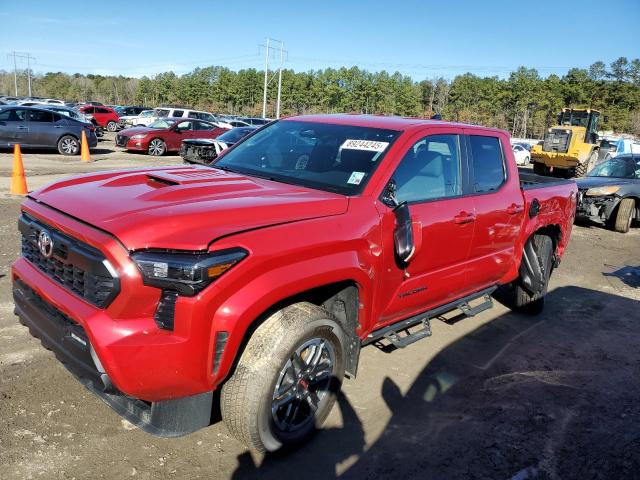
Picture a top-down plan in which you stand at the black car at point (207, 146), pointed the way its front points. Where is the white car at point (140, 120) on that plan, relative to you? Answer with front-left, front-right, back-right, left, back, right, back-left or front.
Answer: back-right

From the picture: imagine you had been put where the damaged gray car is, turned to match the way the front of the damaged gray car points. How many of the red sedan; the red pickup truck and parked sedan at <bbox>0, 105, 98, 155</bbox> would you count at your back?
0

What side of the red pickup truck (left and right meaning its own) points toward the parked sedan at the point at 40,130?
right

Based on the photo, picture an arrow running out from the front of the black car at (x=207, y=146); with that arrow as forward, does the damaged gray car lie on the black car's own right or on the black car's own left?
on the black car's own left

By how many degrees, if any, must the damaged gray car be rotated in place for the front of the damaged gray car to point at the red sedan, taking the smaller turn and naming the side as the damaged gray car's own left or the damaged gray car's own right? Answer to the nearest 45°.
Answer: approximately 45° to the damaged gray car's own right

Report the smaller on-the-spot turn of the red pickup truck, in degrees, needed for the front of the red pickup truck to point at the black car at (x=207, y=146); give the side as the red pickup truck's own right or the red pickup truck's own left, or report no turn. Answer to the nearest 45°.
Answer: approximately 135° to the red pickup truck's own right

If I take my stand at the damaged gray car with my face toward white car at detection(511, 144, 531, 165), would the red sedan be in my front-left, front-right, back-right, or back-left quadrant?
front-left

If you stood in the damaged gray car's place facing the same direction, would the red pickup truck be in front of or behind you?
in front

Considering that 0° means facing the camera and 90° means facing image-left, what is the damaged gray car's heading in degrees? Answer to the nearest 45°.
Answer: approximately 45°

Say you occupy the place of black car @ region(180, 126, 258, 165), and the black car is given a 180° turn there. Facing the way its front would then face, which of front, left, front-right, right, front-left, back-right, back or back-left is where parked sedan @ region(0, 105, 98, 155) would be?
left

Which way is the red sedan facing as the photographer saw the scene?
facing the viewer and to the left of the viewer

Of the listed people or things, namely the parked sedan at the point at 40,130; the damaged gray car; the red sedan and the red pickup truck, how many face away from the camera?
0

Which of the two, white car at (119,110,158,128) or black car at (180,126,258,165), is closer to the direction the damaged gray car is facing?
the black car
